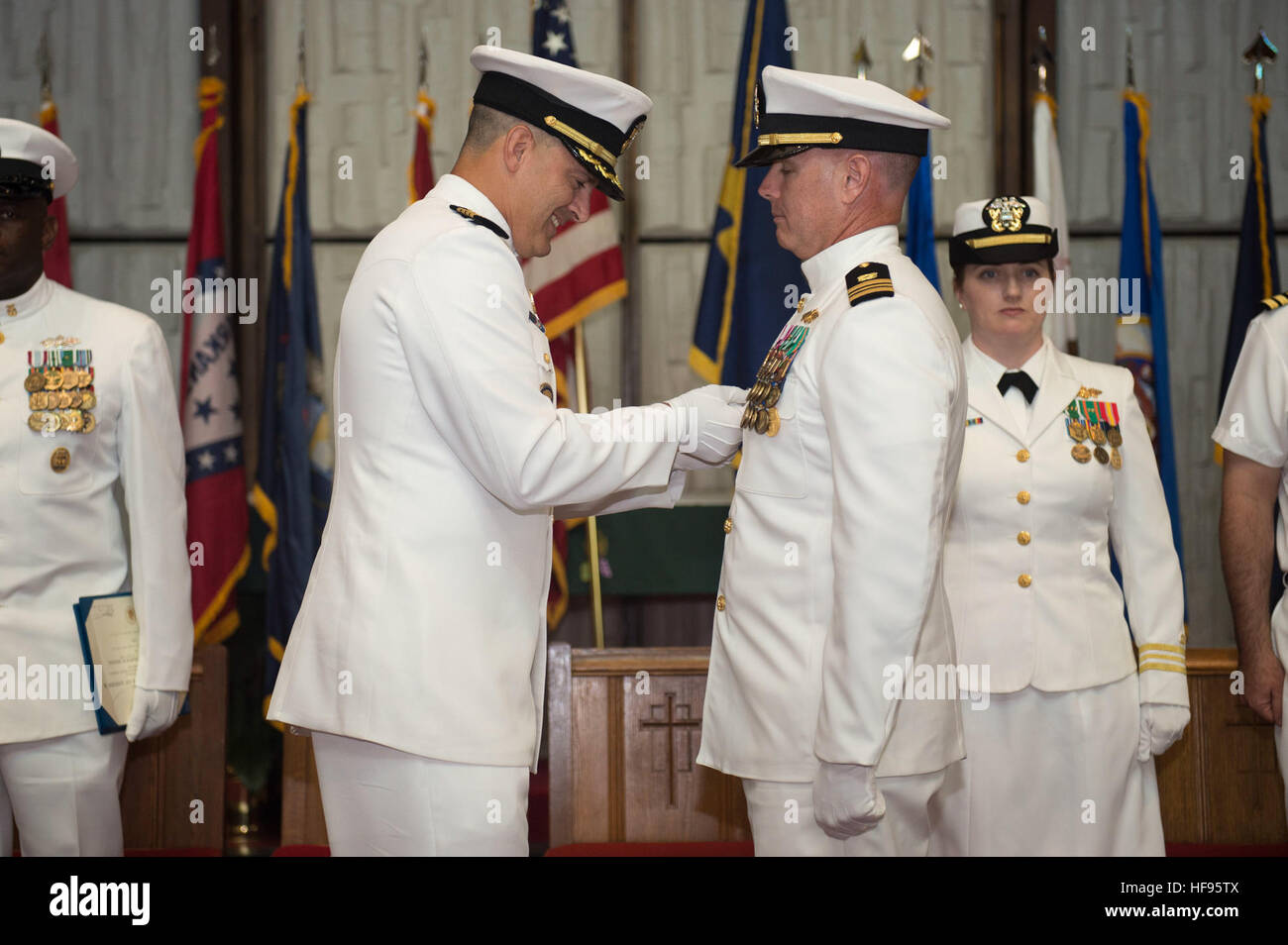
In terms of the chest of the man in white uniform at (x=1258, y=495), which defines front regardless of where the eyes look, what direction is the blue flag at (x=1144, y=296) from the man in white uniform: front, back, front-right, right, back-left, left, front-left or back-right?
back

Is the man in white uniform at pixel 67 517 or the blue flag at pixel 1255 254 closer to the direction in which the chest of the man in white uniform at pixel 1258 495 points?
the man in white uniform

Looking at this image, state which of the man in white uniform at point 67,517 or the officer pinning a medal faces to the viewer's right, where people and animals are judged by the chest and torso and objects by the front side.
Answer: the officer pinning a medal

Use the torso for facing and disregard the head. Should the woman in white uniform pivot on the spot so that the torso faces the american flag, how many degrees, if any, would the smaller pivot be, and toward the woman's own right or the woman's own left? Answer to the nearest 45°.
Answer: approximately 135° to the woman's own right

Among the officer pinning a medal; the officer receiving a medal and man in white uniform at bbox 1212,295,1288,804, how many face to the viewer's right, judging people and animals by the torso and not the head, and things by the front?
1

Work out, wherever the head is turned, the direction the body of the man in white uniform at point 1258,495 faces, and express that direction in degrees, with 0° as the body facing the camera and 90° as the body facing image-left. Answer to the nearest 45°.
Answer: approximately 0°

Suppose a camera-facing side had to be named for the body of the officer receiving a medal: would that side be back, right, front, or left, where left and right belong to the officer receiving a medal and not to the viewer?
left

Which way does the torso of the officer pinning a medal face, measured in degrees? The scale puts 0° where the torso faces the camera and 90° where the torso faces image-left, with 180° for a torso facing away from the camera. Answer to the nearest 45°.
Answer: approximately 270°

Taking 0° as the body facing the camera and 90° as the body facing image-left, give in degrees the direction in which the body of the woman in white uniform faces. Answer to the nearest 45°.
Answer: approximately 0°

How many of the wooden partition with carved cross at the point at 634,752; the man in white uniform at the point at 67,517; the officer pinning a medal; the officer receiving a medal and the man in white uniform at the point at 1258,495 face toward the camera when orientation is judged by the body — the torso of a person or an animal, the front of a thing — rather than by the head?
3

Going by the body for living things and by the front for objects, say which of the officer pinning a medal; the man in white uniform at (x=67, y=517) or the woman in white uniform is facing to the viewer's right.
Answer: the officer pinning a medal
